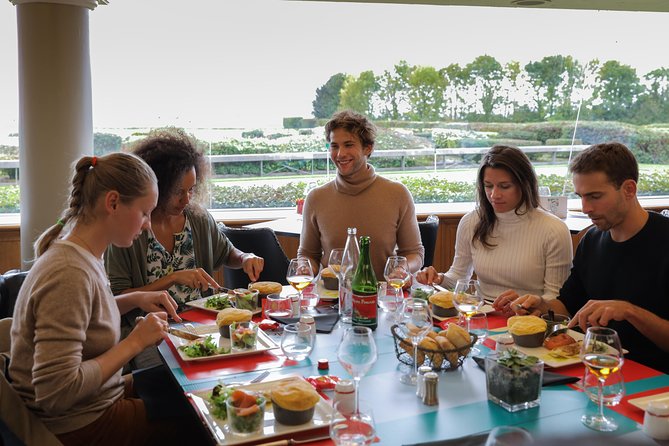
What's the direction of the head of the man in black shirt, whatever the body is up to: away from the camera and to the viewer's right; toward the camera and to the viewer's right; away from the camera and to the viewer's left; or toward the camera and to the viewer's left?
toward the camera and to the viewer's left

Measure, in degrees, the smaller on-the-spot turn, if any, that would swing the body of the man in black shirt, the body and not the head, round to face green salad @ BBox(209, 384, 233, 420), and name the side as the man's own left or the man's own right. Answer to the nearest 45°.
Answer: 0° — they already face it

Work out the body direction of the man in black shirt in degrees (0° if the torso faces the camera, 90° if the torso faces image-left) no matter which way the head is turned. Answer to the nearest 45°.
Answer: approximately 45°

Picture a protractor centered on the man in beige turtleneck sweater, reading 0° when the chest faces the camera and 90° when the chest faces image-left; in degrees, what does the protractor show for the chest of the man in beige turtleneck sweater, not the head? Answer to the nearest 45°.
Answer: approximately 0°

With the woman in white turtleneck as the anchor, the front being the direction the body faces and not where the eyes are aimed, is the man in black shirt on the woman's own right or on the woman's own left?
on the woman's own left

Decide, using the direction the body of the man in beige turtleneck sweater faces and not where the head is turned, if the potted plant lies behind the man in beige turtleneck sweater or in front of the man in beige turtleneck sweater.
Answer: in front

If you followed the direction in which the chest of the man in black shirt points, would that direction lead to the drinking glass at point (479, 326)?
yes

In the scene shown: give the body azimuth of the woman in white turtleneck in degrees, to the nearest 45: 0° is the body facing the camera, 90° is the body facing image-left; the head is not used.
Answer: approximately 45°

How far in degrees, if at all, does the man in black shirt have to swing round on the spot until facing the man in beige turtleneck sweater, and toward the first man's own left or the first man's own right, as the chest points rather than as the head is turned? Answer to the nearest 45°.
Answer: approximately 90° to the first man's own right

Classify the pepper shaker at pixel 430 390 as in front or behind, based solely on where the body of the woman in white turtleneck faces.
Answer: in front
